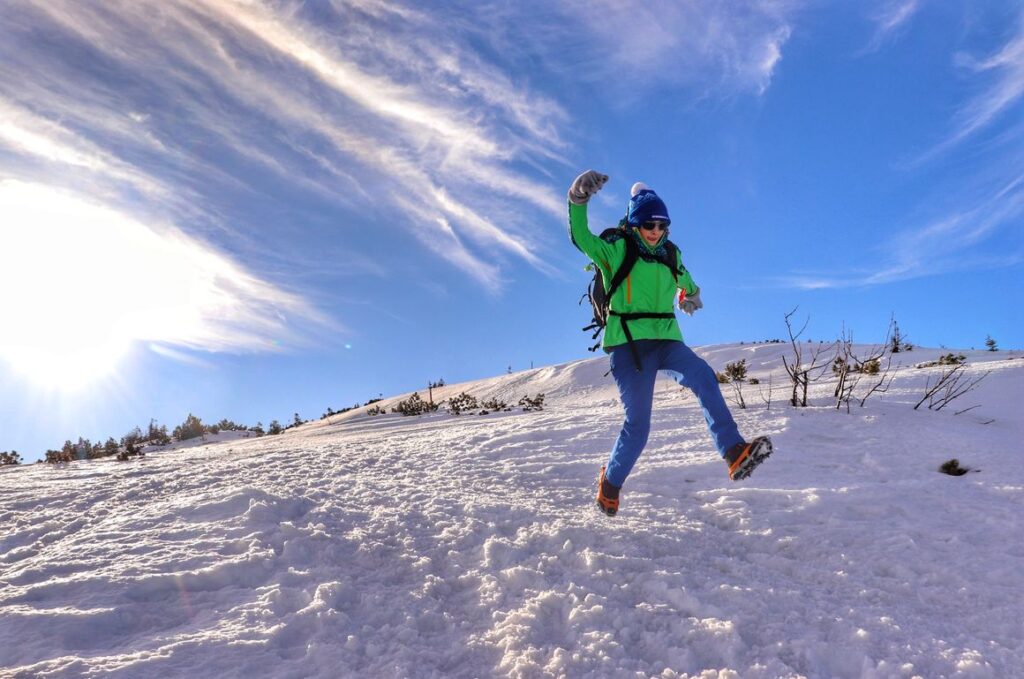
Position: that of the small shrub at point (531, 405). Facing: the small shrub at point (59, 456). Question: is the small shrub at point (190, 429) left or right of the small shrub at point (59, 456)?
right

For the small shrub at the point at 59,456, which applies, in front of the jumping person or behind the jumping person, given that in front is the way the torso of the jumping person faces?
behind

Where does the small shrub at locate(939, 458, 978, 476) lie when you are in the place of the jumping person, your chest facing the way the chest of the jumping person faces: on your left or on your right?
on your left

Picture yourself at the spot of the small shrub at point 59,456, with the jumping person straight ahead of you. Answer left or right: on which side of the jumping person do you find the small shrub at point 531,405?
left

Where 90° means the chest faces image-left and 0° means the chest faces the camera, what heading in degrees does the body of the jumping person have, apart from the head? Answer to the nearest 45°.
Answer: approximately 315°

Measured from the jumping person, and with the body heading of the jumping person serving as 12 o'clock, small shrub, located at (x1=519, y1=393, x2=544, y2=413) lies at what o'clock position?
The small shrub is roughly at 7 o'clock from the jumping person.

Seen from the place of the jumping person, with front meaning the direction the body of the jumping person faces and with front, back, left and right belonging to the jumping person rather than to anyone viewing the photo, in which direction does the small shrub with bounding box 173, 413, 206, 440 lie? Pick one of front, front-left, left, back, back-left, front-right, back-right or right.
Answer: back
